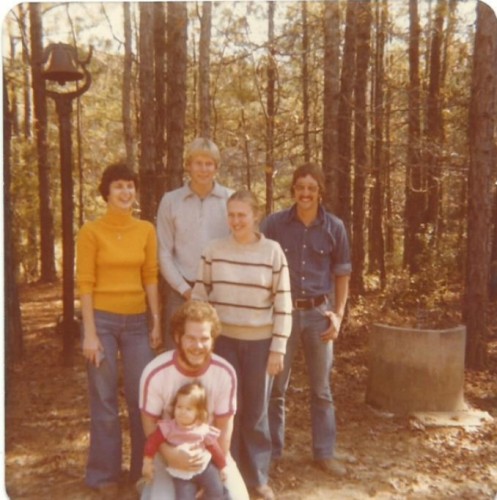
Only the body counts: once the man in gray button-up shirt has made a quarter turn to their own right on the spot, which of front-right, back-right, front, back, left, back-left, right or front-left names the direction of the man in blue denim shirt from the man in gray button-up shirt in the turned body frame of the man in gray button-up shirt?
back

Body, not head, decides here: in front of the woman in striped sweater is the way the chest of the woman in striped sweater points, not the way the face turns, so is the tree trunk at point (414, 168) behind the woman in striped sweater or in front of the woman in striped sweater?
behind

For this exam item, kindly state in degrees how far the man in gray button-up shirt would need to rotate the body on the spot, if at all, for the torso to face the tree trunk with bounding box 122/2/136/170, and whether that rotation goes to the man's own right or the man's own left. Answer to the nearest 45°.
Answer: approximately 180°

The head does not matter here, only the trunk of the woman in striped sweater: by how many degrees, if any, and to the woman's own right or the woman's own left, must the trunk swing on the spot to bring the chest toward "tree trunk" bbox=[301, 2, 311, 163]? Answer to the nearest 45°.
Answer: approximately 180°

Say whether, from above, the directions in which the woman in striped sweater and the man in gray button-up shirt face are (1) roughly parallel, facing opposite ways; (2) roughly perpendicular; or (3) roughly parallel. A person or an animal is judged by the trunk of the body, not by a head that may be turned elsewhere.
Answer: roughly parallel

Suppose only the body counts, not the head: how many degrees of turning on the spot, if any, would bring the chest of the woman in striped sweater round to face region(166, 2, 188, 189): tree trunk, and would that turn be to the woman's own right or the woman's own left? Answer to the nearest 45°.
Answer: approximately 180°

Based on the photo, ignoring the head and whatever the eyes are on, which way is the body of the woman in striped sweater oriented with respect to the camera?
toward the camera

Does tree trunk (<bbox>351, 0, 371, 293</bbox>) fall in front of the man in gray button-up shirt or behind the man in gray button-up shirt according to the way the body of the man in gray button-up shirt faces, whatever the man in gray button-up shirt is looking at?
behind

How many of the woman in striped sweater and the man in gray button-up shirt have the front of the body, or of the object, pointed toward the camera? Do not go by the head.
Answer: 2

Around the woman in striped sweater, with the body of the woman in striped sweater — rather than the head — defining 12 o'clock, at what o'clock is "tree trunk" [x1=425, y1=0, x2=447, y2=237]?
The tree trunk is roughly at 7 o'clock from the woman in striped sweater.

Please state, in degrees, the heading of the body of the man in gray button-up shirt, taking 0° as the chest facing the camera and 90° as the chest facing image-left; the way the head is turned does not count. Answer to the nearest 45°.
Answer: approximately 0°

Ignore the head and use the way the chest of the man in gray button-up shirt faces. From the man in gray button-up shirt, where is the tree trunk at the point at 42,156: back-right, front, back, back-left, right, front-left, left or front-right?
back-right

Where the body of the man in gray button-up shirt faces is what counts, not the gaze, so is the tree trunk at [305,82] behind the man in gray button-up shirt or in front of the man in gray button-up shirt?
behind

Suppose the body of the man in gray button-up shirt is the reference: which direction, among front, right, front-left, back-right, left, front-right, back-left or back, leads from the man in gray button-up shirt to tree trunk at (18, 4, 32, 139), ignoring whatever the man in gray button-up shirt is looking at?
back-right
